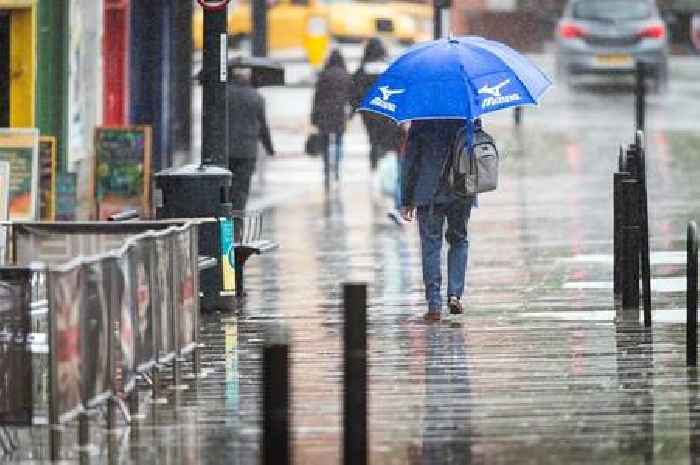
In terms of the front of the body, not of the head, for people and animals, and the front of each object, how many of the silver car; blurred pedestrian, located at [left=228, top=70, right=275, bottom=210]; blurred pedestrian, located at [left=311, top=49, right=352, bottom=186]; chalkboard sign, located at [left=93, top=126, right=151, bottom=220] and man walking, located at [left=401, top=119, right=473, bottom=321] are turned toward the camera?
1

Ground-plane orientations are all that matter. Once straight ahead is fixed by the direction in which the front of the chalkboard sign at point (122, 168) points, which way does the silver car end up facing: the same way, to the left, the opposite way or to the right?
the opposite way

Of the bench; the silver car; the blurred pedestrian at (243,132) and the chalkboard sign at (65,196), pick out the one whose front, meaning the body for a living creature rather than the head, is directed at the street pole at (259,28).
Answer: the blurred pedestrian

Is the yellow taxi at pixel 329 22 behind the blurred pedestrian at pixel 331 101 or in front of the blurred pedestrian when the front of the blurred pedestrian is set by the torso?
in front

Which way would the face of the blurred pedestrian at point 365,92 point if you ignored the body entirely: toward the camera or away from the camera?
away from the camera

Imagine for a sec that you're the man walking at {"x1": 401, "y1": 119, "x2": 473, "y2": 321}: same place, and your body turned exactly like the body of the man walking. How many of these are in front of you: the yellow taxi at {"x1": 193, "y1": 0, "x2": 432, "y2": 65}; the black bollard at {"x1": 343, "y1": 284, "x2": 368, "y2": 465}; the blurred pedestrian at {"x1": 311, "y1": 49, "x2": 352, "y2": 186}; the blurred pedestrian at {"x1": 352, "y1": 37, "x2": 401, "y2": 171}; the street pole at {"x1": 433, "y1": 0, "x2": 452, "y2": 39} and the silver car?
5

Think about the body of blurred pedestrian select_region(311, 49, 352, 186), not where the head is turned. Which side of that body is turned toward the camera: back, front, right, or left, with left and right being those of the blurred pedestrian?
back

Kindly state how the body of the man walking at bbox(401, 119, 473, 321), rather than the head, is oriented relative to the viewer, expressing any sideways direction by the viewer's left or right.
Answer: facing away from the viewer

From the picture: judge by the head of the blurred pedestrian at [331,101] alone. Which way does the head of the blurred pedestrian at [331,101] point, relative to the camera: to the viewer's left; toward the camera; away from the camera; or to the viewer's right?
away from the camera

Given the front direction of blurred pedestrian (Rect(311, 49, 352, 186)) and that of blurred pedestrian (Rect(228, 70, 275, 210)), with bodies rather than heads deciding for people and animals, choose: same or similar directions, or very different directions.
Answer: same or similar directions

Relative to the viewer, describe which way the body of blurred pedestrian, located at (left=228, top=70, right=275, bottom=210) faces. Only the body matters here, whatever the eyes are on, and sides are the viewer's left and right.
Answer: facing away from the viewer

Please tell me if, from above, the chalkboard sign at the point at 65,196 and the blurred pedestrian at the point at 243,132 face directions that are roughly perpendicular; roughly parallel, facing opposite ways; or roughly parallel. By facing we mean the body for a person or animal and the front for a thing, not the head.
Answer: roughly parallel, facing opposite ways

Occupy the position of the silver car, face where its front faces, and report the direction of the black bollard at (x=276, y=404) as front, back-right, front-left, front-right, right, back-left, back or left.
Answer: back

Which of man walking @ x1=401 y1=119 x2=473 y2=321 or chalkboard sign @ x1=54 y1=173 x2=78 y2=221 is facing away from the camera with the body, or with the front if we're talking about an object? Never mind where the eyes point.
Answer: the man walking

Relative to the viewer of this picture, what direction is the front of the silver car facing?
facing away from the viewer

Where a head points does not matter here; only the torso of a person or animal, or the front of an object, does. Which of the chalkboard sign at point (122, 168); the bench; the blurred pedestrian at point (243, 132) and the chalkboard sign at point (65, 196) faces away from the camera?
the blurred pedestrian
